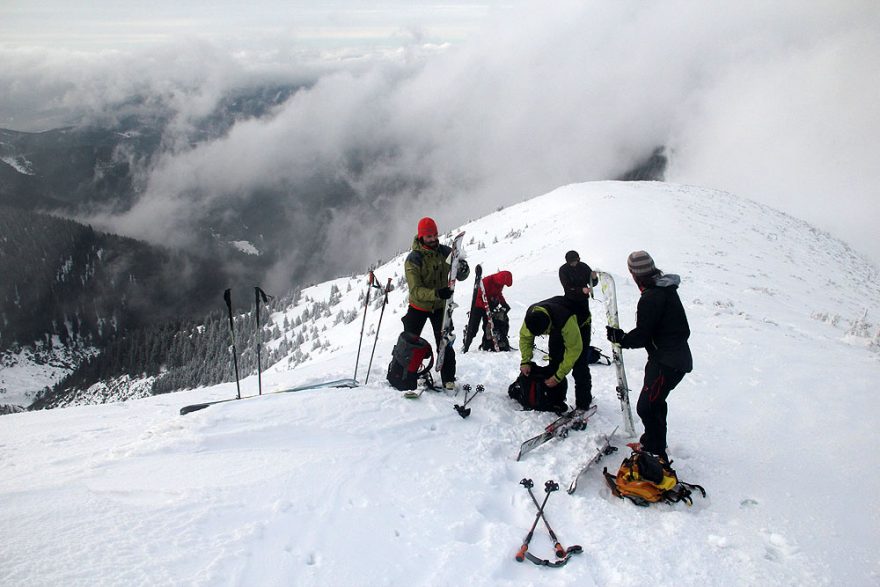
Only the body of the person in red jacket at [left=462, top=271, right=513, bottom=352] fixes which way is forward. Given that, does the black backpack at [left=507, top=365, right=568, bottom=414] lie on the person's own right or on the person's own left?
on the person's own right

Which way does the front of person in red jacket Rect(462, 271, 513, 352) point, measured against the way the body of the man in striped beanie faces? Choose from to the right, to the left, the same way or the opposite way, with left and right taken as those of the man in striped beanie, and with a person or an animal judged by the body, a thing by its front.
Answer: the opposite way

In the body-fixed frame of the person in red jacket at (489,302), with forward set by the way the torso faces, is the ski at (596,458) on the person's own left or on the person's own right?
on the person's own right

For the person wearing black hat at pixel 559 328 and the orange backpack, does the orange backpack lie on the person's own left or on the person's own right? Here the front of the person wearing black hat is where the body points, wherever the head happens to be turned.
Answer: on the person's own left

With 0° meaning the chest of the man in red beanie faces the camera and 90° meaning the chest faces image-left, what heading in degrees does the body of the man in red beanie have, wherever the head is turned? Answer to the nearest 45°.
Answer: approximately 315°

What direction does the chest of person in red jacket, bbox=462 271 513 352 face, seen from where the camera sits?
to the viewer's right

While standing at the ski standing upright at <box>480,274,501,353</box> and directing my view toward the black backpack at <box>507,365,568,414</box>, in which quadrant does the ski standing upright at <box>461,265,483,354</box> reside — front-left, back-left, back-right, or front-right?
back-right

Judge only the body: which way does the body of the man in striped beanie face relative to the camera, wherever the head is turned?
to the viewer's left

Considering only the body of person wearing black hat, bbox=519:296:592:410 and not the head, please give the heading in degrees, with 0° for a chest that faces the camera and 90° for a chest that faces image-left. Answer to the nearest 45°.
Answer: approximately 45°

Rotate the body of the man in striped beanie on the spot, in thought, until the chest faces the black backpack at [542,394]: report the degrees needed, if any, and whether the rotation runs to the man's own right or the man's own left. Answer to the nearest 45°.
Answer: approximately 45° to the man's own right
